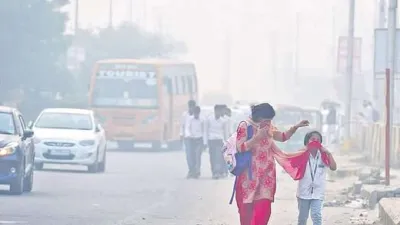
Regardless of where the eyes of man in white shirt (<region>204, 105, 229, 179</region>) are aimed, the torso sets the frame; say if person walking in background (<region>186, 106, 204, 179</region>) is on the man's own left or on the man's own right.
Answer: on the man's own right

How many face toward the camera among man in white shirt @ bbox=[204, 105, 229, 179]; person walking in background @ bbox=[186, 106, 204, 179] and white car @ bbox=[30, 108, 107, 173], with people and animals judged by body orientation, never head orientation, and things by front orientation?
3

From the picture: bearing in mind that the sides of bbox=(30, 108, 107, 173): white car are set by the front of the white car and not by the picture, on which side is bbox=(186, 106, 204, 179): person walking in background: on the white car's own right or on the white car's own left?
on the white car's own left

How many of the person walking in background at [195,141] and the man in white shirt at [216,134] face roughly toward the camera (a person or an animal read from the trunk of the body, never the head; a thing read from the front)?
2

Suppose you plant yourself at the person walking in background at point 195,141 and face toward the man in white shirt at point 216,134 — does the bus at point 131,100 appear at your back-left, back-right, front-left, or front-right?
back-left

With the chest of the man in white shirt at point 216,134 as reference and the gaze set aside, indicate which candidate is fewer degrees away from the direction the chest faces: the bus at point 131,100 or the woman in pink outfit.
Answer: the woman in pink outfit

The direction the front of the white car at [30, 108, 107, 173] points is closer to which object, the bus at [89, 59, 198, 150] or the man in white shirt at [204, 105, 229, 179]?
the man in white shirt

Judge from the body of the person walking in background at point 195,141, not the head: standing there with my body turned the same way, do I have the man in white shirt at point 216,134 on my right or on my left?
on my left

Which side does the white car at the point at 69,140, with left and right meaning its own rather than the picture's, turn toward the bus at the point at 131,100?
back
